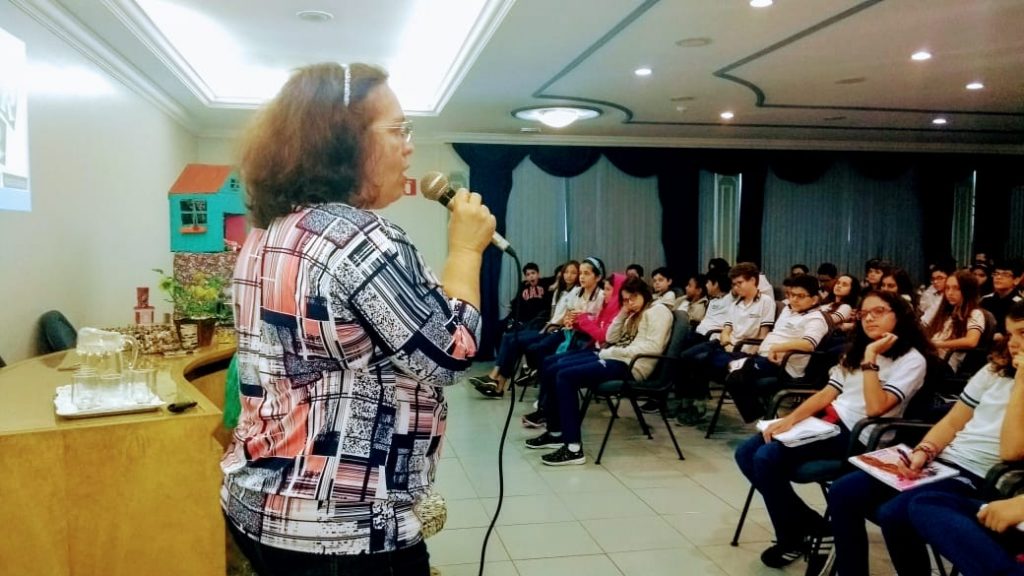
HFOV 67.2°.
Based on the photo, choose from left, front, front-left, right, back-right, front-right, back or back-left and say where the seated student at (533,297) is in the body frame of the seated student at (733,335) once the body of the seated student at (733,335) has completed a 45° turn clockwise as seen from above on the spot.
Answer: front-right

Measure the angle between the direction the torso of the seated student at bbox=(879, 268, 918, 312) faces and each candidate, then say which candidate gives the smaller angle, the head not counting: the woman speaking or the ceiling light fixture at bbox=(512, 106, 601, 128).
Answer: the woman speaking

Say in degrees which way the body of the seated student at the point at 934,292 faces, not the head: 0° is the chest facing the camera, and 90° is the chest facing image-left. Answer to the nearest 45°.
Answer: approximately 45°

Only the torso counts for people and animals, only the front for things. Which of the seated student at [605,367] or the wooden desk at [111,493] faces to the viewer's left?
the seated student

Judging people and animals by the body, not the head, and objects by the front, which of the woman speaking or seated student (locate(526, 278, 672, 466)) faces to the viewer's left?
the seated student

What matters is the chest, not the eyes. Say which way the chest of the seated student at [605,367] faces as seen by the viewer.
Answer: to the viewer's left

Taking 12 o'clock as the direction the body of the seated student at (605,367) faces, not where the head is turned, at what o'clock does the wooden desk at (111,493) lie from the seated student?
The wooden desk is roughly at 10 o'clock from the seated student.
